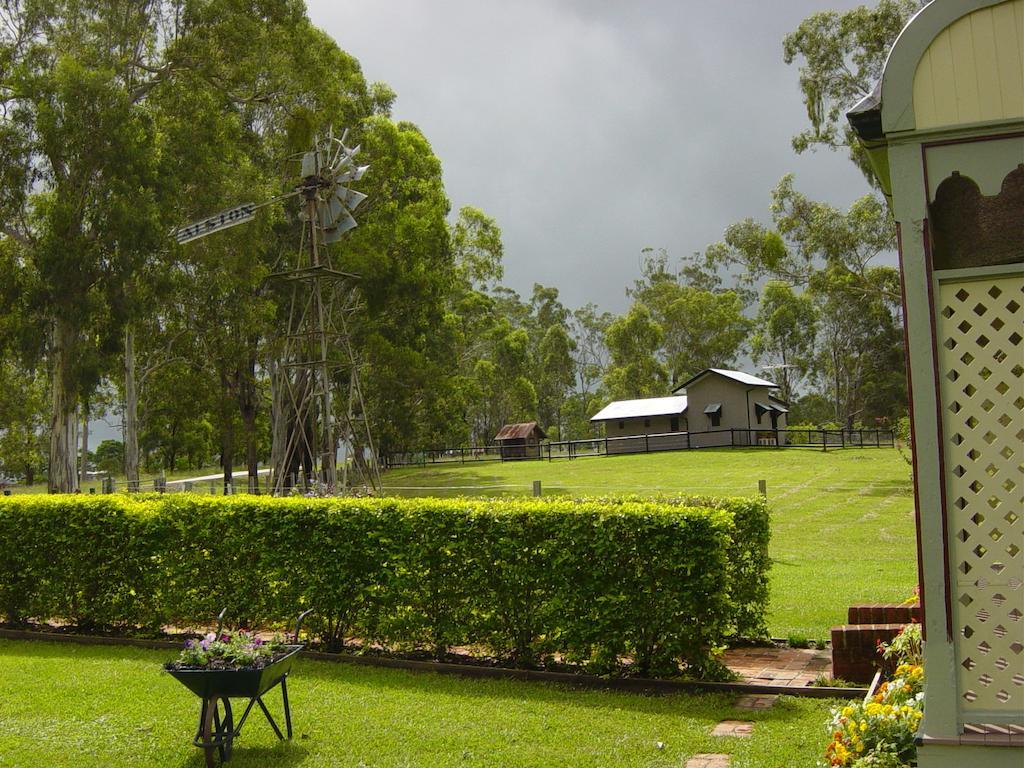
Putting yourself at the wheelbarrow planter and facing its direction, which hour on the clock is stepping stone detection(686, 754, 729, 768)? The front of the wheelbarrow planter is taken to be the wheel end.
The stepping stone is roughly at 8 o'clock from the wheelbarrow planter.

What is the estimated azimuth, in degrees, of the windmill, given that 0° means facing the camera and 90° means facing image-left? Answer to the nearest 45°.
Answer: approximately 315°

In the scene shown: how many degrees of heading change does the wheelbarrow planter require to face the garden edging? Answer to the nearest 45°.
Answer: approximately 180°

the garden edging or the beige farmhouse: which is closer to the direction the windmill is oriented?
the garden edging

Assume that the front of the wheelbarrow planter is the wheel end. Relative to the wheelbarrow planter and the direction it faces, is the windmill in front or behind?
behind

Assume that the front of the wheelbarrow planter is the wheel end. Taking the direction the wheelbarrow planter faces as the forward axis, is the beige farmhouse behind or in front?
behind

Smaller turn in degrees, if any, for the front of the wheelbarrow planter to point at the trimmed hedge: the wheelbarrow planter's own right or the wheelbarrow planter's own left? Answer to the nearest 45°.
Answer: approximately 180°

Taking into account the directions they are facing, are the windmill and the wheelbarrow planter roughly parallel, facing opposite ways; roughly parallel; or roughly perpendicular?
roughly perpendicular

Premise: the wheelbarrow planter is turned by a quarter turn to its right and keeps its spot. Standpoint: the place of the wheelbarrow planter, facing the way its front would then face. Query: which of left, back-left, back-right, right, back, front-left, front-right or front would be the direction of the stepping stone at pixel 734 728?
back-right

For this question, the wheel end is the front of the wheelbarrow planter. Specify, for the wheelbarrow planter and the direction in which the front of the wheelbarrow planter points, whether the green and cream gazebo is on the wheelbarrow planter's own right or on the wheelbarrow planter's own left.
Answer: on the wheelbarrow planter's own left

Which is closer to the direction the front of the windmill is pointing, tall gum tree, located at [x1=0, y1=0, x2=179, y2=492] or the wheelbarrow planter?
the wheelbarrow planter

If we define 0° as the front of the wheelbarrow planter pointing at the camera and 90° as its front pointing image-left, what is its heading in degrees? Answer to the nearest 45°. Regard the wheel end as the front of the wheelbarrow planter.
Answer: approximately 45°

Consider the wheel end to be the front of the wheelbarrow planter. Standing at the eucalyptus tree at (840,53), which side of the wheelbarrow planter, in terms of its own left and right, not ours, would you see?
back
